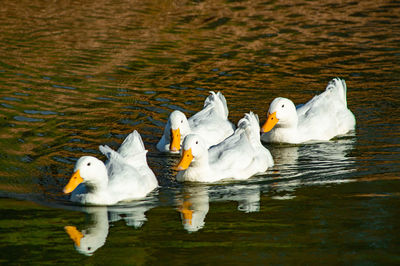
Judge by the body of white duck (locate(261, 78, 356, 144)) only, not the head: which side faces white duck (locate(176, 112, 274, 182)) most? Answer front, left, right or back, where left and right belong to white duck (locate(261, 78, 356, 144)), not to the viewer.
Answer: front

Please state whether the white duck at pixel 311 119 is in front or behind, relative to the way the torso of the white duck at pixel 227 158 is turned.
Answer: behind

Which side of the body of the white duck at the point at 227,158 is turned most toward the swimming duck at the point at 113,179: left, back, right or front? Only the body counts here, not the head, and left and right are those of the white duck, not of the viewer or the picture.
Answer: front

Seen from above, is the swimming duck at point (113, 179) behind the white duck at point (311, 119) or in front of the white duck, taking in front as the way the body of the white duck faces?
in front

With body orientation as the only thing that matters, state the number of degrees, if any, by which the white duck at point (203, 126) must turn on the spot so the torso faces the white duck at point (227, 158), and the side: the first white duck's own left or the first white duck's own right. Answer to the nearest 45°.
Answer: approximately 45° to the first white duck's own left

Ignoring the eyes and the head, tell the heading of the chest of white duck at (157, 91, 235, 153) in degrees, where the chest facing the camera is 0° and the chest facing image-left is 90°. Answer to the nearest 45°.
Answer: approximately 45°

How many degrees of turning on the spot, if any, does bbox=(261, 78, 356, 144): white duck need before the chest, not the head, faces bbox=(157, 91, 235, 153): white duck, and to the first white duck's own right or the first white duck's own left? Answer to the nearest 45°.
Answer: approximately 45° to the first white duck's own right

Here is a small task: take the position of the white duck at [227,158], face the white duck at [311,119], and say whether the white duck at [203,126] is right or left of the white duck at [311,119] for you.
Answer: left

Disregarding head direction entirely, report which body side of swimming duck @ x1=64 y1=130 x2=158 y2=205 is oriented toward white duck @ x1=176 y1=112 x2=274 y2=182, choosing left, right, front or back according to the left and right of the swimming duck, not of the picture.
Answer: back

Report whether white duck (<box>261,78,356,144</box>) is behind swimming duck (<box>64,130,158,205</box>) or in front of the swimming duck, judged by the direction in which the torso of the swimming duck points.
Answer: behind
